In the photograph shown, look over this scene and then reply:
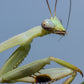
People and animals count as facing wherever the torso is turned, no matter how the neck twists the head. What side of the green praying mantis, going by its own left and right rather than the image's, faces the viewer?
right
